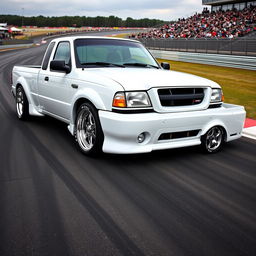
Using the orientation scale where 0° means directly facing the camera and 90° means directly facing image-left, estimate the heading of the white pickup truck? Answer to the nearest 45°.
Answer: approximately 315°

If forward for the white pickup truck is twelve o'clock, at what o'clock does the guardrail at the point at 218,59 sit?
The guardrail is roughly at 8 o'clock from the white pickup truck.

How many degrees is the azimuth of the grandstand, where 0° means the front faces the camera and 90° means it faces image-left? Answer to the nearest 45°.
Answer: approximately 45°

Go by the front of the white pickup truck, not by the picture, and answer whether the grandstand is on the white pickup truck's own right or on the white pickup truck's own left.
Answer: on the white pickup truck's own left

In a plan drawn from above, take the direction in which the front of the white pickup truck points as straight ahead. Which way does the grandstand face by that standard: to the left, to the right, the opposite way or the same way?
to the right

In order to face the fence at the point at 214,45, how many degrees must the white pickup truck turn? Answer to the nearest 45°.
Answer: approximately 135° to its left
